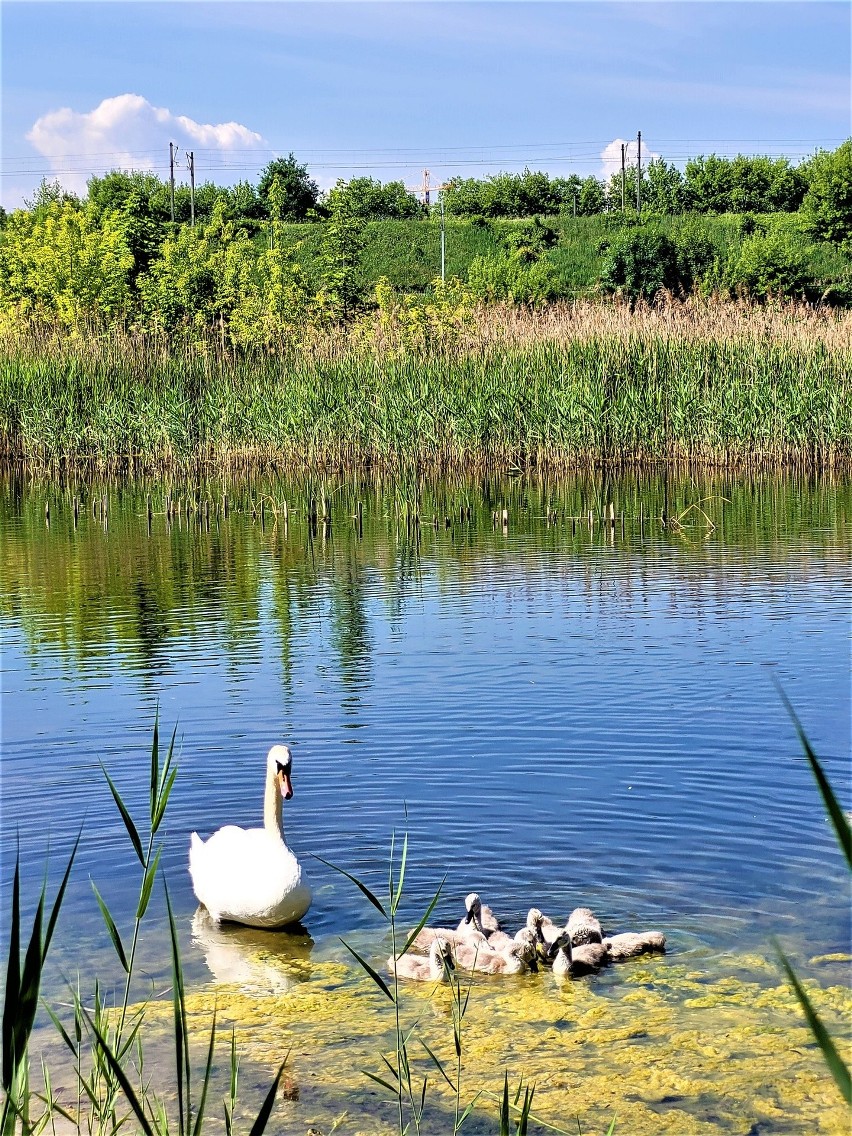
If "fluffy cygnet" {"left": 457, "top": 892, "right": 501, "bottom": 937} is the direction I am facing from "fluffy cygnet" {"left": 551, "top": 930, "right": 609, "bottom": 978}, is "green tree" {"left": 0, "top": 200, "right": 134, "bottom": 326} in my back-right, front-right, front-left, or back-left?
front-right

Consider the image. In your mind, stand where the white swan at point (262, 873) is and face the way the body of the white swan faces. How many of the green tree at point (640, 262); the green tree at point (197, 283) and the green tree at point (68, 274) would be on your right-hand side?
0

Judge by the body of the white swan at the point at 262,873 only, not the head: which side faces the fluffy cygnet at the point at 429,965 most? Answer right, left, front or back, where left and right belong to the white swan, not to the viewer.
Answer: front

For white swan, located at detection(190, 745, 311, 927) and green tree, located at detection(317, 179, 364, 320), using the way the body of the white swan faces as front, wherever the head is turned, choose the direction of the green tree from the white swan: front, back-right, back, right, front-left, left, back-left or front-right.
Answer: back-left

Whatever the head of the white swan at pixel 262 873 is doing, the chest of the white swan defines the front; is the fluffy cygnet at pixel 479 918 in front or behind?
in front

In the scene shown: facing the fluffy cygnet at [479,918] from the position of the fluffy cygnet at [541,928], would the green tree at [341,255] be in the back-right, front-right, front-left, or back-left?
front-right

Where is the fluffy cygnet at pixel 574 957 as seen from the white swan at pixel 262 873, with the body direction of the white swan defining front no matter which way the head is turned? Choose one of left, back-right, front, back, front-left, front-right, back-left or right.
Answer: front

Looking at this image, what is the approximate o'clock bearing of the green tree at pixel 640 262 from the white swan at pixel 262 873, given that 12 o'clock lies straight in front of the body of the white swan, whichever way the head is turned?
The green tree is roughly at 8 o'clock from the white swan.
